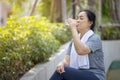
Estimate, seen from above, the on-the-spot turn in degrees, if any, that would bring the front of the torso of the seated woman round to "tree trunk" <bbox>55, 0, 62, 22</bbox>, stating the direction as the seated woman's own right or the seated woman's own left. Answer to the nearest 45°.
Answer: approximately 135° to the seated woman's own right

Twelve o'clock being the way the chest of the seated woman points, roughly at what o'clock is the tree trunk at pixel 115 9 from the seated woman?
The tree trunk is roughly at 5 o'clock from the seated woman.

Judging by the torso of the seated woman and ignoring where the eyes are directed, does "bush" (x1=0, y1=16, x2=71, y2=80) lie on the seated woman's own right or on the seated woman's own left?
on the seated woman's own right

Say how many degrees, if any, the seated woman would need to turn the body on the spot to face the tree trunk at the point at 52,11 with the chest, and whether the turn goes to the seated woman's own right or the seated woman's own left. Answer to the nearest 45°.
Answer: approximately 135° to the seated woman's own right

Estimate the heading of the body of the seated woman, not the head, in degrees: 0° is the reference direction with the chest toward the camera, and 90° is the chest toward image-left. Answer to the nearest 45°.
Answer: approximately 45°

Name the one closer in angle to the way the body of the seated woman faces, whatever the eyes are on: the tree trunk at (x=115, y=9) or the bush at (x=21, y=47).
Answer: the bush

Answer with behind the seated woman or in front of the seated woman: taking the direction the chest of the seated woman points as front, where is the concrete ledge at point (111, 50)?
behind

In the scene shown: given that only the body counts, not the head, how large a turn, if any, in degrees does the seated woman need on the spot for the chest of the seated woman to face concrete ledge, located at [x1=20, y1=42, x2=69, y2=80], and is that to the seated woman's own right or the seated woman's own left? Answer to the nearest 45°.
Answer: approximately 90° to the seated woman's own right

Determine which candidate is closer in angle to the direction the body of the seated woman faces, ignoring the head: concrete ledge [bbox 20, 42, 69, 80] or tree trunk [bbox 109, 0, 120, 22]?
the concrete ledge
